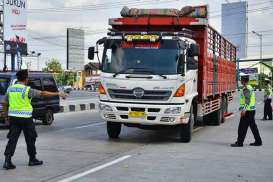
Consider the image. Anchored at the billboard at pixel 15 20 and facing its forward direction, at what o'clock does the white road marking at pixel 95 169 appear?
The white road marking is roughly at 12 o'clock from the billboard.

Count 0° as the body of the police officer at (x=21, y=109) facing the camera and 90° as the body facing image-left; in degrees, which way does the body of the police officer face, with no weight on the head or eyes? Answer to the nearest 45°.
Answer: approximately 225°

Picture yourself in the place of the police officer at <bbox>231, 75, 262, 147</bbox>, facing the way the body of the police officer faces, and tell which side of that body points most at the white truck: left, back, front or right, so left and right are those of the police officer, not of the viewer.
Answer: front

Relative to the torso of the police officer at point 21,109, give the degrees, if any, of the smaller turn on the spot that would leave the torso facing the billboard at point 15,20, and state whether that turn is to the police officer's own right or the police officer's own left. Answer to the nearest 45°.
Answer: approximately 45° to the police officer's own left

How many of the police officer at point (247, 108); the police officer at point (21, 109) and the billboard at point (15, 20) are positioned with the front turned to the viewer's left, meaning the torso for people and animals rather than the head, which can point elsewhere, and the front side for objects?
1

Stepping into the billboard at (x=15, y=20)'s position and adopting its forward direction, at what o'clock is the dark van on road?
The dark van on road is roughly at 12 o'clock from the billboard.

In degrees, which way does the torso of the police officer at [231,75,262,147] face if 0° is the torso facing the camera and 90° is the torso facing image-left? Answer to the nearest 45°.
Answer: approximately 90°

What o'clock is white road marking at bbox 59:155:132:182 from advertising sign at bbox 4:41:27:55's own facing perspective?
The white road marking is roughly at 12 o'clock from the advertising sign.

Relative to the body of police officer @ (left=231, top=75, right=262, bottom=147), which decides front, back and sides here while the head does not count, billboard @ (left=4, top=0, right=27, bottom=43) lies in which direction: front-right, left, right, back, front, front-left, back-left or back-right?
front-right

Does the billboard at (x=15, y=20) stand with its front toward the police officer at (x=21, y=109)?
yes

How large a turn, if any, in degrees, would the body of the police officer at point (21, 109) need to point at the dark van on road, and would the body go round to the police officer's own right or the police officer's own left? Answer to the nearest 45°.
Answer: approximately 45° to the police officer's own left

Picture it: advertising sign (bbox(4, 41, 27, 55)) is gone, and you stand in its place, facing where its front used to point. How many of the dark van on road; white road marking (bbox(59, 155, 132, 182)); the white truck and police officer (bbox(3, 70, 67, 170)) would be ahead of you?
4
